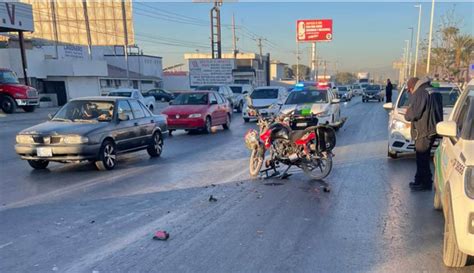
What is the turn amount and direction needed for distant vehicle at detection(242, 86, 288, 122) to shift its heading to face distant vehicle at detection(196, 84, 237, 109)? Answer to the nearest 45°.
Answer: approximately 90° to its right

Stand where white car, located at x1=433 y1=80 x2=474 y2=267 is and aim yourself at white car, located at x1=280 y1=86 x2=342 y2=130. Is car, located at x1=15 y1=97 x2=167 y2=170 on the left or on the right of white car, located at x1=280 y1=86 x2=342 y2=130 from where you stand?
left

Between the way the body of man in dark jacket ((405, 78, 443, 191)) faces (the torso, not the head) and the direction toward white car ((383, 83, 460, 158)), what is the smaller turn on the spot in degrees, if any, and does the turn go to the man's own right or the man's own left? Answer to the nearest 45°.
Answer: approximately 90° to the man's own right

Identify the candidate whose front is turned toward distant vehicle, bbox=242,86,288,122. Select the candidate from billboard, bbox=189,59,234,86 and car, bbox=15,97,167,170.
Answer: the billboard

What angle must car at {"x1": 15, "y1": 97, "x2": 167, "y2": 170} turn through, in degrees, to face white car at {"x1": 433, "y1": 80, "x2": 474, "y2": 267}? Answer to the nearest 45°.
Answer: approximately 90° to its left

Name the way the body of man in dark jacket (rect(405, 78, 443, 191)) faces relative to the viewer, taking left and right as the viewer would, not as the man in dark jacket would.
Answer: facing to the left of the viewer

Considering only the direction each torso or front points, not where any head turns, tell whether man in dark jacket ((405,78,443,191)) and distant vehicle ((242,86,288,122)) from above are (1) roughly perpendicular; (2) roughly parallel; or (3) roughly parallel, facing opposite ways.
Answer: roughly perpendicular

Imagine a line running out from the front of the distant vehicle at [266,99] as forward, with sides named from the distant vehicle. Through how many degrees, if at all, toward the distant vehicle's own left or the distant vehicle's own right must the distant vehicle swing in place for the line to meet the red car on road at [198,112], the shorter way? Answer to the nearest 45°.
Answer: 0° — it already faces it

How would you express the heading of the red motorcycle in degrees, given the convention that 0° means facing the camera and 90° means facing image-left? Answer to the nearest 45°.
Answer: approximately 90°

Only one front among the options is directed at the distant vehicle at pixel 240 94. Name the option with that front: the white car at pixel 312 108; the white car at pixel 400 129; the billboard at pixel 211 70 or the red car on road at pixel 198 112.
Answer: the billboard

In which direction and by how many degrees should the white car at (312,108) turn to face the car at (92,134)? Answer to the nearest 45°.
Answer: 0° — it already faces it

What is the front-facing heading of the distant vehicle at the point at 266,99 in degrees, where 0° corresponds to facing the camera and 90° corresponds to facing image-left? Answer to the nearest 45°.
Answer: approximately 45°
